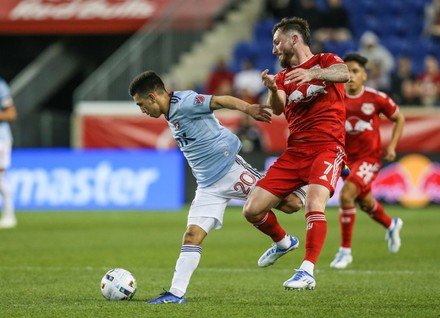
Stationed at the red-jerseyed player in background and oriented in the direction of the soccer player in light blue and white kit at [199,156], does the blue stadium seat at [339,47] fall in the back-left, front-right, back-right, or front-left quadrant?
back-right

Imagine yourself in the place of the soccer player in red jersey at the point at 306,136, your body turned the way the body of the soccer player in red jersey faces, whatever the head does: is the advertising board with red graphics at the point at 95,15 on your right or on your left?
on your right

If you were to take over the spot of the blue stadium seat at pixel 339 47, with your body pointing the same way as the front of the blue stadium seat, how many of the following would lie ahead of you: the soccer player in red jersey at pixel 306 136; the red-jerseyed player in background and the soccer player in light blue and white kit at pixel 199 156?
3

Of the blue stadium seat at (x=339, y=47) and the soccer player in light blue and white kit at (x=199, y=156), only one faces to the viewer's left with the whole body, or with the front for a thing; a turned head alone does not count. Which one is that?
the soccer player in light blue and white kit

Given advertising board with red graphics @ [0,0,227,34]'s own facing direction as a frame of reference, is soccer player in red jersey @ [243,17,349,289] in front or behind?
in front

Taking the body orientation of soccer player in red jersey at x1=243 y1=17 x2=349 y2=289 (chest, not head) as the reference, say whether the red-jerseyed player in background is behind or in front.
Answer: behind

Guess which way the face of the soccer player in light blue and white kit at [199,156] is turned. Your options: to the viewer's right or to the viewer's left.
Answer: to the viewer's left

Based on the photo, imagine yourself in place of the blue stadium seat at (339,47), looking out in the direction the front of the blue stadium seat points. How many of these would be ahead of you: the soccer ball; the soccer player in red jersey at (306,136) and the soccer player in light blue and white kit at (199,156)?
3

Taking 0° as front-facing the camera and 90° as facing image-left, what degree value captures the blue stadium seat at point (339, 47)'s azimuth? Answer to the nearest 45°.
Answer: approximately 0°

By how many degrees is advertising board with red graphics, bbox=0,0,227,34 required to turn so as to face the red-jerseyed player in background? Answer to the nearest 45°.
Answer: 0° — it already faces them

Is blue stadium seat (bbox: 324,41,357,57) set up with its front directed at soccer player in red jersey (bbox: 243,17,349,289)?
yes

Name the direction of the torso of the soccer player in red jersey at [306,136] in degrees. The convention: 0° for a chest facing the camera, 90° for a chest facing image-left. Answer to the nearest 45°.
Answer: approximately 45°

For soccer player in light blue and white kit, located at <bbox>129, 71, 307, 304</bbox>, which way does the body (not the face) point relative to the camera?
to the viewer's left

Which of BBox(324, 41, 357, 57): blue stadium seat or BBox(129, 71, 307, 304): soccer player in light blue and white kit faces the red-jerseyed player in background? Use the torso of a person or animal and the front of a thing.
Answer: the blue stadium seat

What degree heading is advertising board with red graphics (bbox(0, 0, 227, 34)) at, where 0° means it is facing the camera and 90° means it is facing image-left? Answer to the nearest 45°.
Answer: approximately 0°
